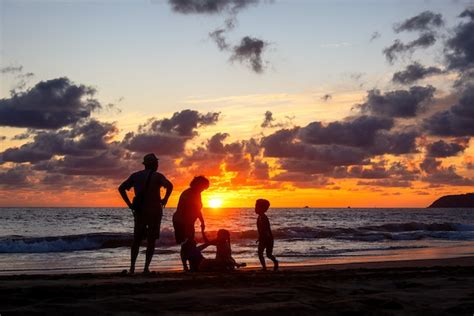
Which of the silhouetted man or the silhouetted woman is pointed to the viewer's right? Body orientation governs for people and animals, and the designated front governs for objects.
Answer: the silhouetted woman

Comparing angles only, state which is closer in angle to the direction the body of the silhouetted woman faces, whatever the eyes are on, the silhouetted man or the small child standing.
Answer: the small child standing

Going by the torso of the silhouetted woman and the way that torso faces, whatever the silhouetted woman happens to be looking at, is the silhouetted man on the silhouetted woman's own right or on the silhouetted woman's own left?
on the silhouetted woman's own right

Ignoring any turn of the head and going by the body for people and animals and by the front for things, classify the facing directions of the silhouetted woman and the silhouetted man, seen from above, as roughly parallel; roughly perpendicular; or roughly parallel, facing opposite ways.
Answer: roughly perpendicular

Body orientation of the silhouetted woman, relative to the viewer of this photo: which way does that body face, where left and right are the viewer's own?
facing to the right of the viewer

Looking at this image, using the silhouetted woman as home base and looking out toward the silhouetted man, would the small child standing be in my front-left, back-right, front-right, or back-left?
back-left

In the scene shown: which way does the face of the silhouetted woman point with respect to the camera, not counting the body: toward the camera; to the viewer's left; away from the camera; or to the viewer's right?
to the viewer's right

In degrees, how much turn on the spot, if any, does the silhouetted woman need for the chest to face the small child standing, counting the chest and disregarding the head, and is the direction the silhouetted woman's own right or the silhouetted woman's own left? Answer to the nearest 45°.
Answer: approximately 45° to the silhouetted woman's own left
